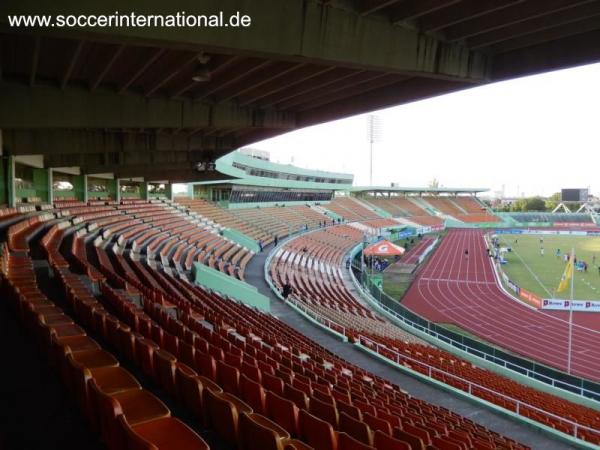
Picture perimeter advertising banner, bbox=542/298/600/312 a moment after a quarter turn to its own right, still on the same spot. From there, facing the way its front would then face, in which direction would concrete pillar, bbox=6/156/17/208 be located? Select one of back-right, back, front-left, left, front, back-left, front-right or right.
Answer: front-left

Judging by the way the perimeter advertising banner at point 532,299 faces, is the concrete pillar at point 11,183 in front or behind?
in front

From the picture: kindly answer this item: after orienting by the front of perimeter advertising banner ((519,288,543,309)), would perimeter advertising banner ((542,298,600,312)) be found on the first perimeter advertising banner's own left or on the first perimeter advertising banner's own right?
on the first perimeter advertising banner's own left

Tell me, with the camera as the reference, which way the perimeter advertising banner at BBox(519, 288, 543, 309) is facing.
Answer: facing the viewer and to the left of the viewer

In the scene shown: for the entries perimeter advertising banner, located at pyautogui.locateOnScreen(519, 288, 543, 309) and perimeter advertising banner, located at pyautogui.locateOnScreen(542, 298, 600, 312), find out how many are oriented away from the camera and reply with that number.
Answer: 0

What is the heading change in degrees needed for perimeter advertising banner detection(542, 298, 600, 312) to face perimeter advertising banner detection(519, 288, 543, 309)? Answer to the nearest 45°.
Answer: approximately 90° to its right

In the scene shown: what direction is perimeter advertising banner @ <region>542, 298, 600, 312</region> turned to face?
toward the camera
